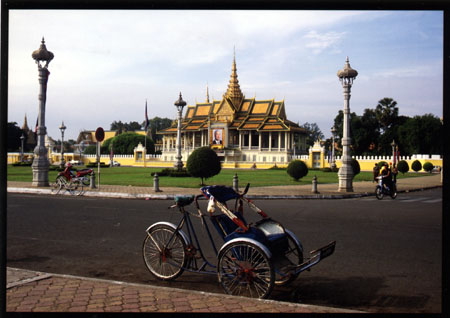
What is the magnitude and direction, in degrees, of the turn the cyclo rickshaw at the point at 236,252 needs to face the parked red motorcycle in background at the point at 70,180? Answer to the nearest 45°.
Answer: approximately 180°

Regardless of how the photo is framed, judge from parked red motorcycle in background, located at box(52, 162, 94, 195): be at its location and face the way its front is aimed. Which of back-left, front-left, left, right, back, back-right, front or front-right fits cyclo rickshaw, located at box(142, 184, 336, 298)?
left

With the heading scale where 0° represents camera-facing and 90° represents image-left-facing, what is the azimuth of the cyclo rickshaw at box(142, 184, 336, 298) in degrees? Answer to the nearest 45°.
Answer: approximately 315°

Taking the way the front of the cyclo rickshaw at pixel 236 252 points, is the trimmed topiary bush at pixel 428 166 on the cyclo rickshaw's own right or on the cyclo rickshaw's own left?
on the cyclo rickshaw's own left

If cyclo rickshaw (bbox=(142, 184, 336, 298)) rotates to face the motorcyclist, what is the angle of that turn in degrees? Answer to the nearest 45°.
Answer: approximately 90° to its left

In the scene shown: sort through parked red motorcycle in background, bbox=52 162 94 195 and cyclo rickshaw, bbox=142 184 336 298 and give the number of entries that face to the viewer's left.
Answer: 1

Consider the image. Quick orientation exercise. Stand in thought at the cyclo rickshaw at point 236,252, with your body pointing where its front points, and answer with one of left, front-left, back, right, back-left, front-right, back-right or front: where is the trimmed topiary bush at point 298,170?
back-left

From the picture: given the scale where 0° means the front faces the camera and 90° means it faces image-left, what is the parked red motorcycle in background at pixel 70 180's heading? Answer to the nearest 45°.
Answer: approximately 90°

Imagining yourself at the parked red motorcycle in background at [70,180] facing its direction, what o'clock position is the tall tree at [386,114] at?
The tall tree is roughly at 5 o'clock from the parked red motorcycle in background.

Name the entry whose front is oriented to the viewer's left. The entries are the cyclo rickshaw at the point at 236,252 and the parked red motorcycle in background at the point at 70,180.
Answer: the parked red motorcycle in background
